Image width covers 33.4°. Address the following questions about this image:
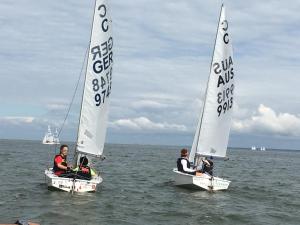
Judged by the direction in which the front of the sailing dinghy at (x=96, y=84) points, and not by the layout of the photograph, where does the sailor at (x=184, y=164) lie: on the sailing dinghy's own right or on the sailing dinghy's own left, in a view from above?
on the sailing dinghy's own right
